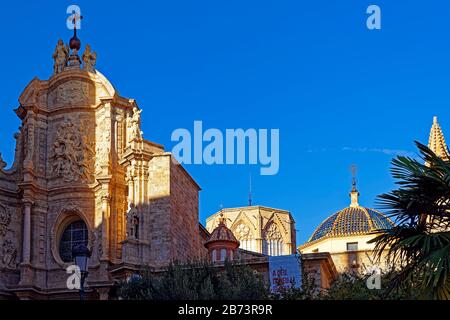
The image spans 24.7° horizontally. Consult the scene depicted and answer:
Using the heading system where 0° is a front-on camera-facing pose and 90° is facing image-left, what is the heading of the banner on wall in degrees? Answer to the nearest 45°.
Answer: approximately 0°

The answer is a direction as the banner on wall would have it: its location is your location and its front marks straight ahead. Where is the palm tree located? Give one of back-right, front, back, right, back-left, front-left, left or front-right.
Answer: front
